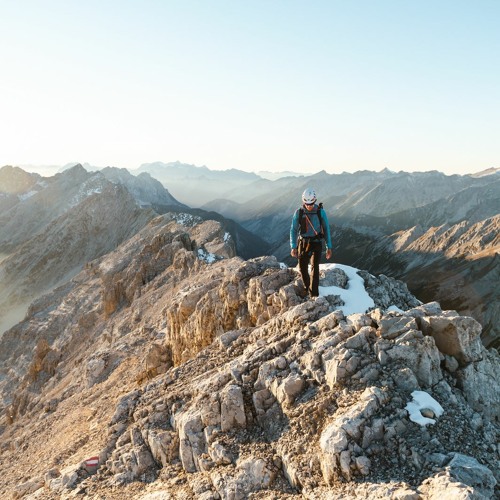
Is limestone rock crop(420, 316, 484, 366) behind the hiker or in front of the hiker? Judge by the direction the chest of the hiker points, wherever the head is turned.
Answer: in front

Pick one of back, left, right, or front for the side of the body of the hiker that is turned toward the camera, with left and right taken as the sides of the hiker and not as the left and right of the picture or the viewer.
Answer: front
